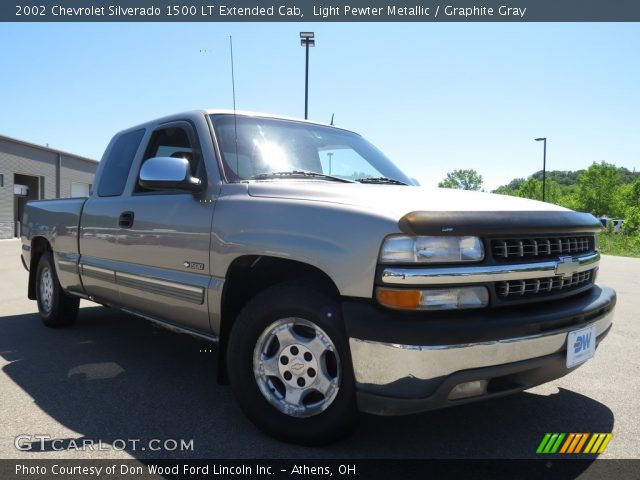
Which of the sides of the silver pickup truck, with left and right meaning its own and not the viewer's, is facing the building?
back

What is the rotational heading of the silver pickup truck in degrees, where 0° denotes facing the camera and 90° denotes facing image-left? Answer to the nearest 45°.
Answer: approximately 315°

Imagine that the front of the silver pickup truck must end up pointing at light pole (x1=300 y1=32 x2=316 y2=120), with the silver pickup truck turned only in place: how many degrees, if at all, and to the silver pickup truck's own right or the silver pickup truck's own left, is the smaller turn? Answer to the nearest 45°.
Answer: approximately 135° to the silver pickup truck's own left
